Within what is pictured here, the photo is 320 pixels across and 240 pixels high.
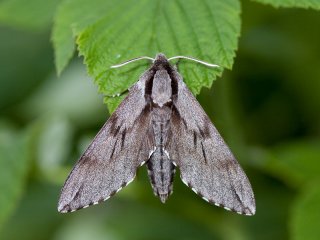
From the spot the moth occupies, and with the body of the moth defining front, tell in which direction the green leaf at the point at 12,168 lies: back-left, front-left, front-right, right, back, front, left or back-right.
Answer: front-left

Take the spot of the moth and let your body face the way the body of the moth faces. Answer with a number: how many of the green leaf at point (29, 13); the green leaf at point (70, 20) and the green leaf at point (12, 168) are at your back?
0

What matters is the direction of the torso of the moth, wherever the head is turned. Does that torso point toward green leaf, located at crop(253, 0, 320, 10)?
no

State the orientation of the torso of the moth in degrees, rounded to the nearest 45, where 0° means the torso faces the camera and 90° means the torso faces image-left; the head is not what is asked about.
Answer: approximately 180°

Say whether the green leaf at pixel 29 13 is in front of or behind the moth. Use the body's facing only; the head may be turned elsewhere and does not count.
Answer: in front

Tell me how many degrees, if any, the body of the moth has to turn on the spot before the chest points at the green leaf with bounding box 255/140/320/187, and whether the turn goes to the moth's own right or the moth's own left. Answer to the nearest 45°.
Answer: approximately 45° to the moth's own right
